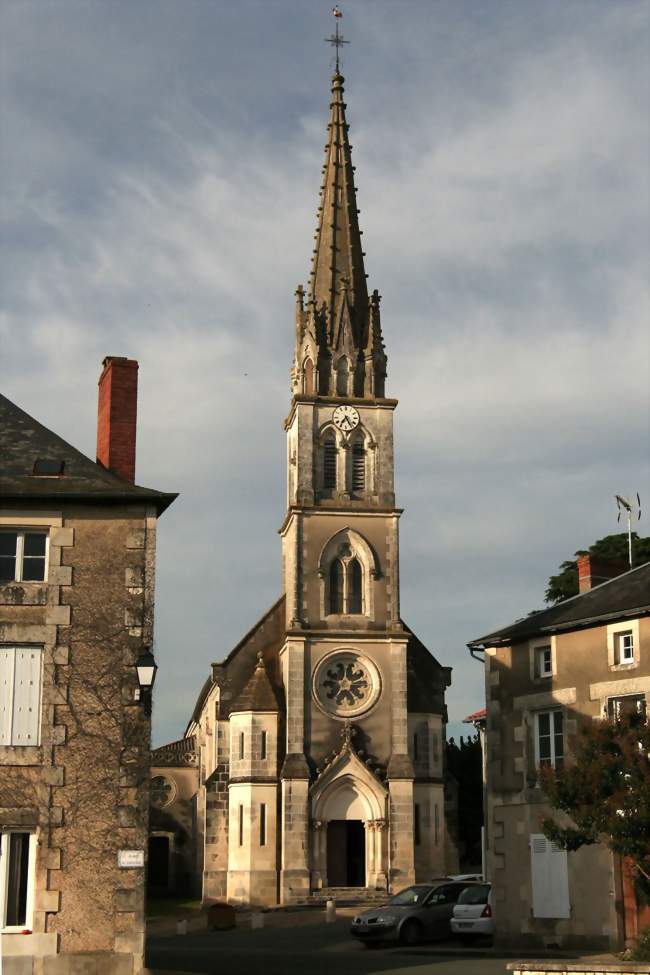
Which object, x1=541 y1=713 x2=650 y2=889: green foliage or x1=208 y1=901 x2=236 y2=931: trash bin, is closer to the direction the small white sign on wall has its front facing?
the green foliage

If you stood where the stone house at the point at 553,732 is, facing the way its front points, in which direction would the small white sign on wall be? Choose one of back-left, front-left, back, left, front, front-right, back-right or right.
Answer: front

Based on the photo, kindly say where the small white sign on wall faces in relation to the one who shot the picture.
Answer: facing the viewer

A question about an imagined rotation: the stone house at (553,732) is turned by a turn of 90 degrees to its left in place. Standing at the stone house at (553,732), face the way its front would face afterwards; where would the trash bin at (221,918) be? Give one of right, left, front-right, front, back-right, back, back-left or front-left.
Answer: back

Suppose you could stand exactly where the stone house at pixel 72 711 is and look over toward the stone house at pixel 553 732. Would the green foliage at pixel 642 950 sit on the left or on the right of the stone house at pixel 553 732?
right

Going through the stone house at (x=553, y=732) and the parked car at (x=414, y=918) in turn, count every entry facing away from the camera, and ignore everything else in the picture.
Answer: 0

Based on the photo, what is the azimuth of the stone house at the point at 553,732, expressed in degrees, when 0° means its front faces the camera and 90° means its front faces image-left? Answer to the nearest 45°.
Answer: approximately 45°

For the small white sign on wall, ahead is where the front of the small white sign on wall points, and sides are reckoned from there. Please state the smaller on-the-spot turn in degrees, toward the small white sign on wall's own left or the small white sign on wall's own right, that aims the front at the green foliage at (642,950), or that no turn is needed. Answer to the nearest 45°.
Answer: approximately 90° to the small white sign on wall's own left

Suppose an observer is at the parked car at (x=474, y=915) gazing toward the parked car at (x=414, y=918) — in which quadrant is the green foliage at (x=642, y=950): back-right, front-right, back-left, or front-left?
back-left

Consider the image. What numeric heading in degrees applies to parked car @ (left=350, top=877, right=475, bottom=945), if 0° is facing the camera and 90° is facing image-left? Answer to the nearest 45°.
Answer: approximately 45°

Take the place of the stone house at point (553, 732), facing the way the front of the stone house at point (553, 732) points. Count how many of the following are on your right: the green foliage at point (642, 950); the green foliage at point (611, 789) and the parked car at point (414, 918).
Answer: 1

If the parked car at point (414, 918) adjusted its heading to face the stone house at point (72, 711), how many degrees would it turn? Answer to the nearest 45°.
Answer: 0° — it already faces it

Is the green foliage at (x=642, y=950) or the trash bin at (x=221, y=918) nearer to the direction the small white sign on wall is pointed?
the green foliage

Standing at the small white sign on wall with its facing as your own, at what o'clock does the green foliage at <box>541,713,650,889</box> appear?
The green foliage is roughly at 9 o'clock from the small white sign on wall.
